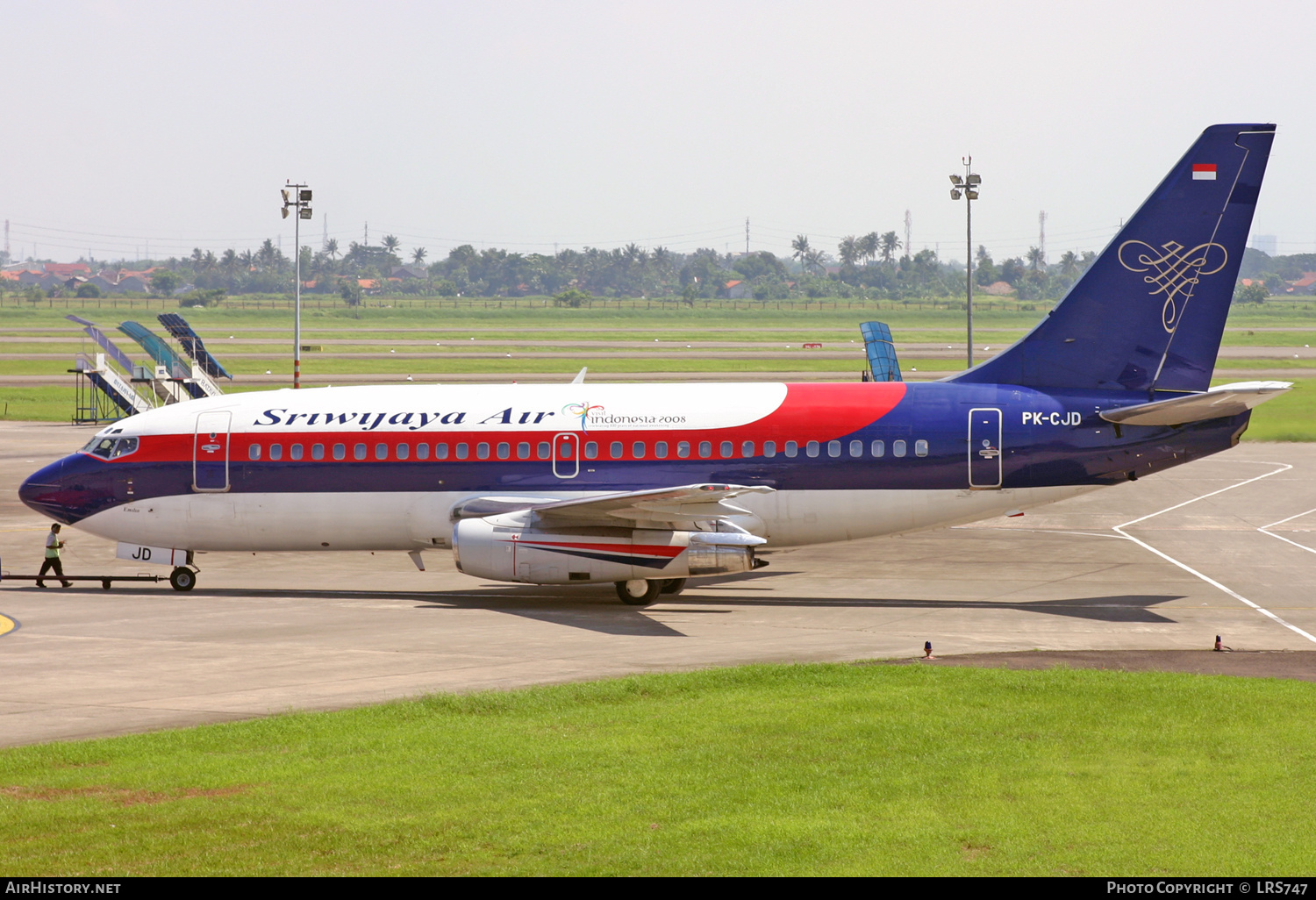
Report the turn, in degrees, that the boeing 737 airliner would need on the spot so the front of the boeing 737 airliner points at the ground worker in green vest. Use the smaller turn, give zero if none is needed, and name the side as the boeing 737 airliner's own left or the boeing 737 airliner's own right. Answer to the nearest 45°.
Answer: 0° — it already faces them

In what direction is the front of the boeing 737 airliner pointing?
to the viewer's left
